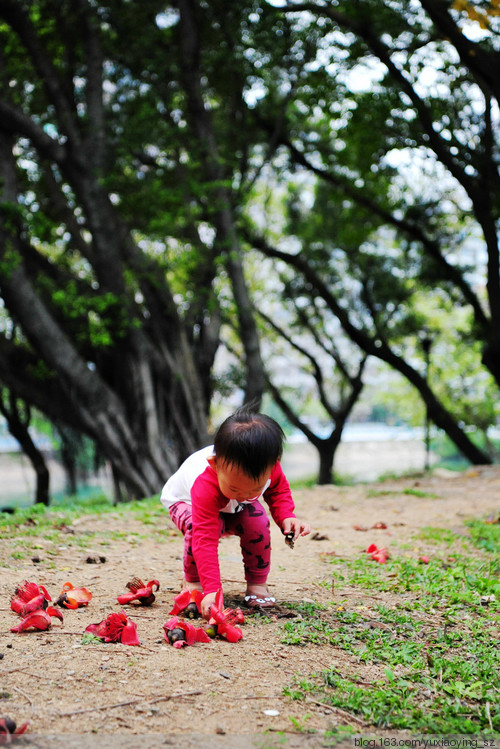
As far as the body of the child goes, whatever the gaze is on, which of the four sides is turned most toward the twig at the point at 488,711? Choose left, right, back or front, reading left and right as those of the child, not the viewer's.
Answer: front

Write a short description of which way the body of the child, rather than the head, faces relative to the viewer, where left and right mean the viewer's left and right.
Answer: facing the viewer and to the right of the viewer

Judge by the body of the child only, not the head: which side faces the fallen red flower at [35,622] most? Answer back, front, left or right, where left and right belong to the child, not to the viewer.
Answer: right

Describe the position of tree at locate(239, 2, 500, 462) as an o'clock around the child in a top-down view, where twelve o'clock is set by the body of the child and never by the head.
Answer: The tree is roughly at 8 o'clock from the child.

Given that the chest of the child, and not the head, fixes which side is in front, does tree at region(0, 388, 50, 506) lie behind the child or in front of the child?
behind

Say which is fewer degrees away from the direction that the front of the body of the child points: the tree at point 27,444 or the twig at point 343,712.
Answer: the twig

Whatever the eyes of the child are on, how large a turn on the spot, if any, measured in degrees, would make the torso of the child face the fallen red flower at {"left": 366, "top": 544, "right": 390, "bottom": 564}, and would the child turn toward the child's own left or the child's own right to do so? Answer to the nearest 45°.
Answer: approximately 90° to the child's own left

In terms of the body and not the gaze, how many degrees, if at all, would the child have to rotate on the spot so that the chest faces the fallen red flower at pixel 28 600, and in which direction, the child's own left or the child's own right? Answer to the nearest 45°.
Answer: approximately 135° to the child's own right
